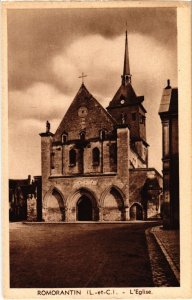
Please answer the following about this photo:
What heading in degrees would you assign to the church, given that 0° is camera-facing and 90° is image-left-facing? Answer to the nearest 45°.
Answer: approximately 0°
